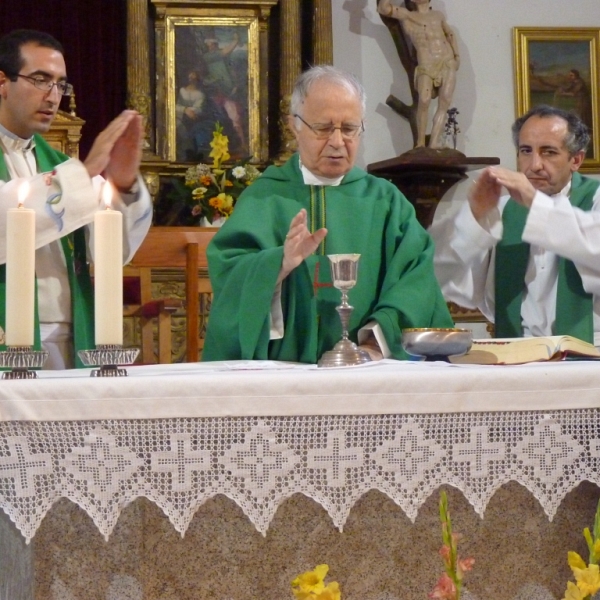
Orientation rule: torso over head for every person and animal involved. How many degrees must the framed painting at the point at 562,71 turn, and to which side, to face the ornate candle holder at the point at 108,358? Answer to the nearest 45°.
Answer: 0° — it already faces it

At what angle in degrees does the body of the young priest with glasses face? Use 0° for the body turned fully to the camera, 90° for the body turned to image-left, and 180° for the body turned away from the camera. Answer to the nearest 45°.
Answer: approximately 315°

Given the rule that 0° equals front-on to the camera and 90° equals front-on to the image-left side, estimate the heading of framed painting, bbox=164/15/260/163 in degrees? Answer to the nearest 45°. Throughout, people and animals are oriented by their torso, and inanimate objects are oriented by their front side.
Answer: approximately 0°

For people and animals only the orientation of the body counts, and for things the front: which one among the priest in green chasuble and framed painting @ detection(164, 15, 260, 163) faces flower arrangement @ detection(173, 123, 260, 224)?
the framed painting

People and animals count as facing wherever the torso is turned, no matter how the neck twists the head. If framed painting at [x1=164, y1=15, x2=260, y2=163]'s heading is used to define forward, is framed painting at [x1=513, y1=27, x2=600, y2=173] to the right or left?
on its left

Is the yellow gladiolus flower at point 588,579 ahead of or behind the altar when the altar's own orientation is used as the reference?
ahead

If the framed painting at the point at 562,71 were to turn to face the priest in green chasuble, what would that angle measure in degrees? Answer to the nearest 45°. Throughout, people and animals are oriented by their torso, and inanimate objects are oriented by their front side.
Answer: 0° — it already faces them

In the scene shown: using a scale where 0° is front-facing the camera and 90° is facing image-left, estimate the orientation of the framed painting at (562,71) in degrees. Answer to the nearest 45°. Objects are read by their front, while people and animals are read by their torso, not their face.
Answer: approximately 0°

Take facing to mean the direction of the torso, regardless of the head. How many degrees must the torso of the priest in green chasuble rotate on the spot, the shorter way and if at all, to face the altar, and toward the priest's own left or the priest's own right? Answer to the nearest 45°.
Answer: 0° — they already face it
